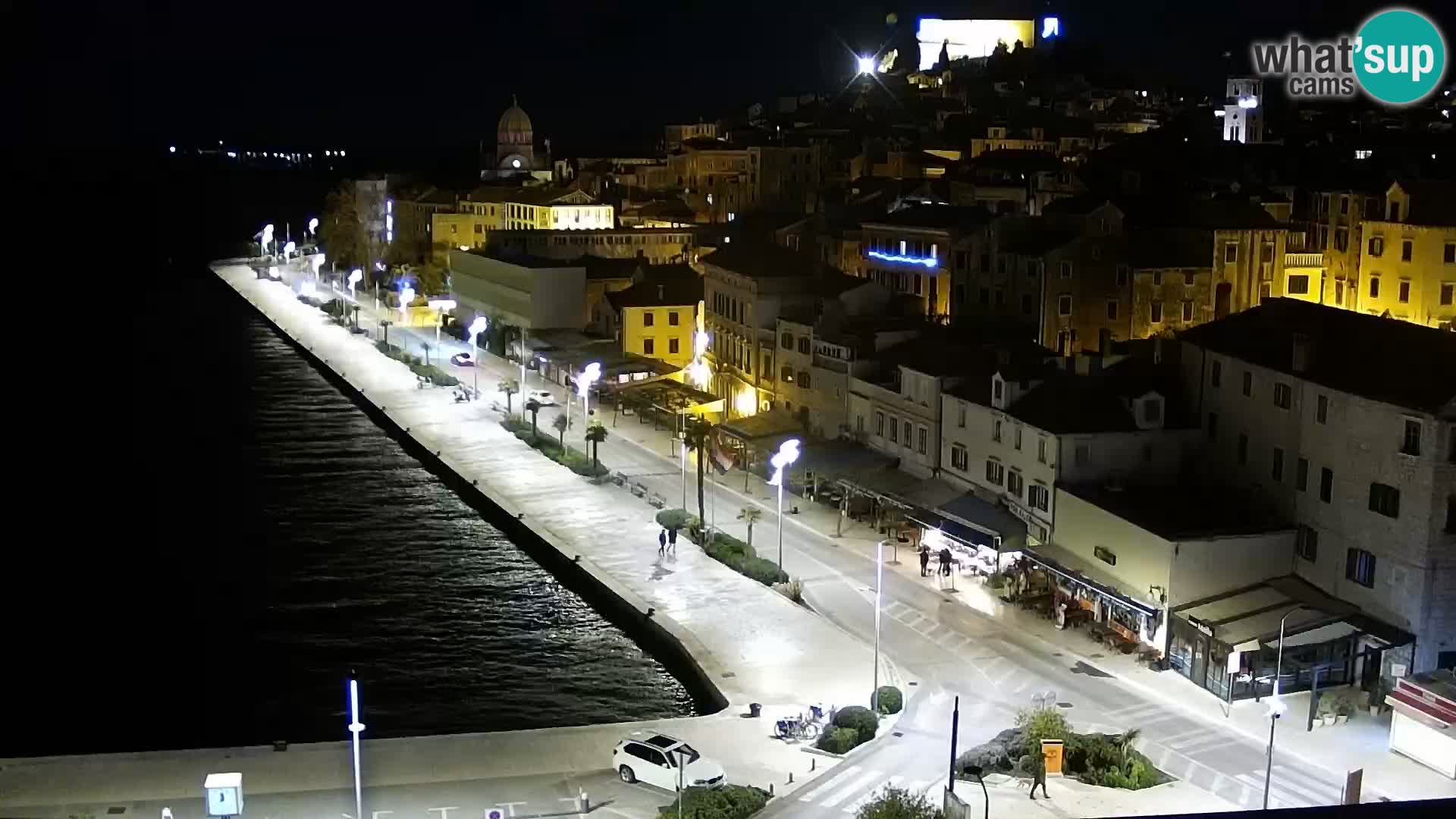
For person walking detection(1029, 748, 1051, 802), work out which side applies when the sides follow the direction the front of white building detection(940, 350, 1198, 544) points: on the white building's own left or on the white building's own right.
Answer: on the white building's own left

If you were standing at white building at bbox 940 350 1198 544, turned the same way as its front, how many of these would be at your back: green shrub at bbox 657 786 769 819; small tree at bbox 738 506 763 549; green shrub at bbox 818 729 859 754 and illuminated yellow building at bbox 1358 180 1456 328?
1

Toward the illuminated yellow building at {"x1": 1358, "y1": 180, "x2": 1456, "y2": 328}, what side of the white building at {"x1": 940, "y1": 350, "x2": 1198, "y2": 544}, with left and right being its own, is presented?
back

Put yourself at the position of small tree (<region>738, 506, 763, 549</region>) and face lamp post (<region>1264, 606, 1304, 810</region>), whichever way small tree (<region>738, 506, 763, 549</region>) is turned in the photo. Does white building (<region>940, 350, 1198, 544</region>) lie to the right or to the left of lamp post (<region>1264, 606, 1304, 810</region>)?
left

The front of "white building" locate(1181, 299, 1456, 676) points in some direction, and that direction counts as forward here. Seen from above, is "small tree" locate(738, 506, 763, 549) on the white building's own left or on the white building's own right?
on the white building's own right

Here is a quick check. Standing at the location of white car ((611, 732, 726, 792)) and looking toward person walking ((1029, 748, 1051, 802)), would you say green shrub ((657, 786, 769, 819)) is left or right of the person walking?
right

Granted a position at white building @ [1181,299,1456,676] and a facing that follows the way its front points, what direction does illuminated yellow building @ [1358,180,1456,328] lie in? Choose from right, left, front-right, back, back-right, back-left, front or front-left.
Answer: back-right

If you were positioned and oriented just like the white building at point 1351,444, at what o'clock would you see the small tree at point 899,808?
The small tree is roughly at 11 o'clock from the white building.

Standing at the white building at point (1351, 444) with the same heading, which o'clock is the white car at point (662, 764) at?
The white car is roughly at 12 o'clock from the white building.

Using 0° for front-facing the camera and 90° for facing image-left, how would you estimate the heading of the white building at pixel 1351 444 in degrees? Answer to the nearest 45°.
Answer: approximately 45°

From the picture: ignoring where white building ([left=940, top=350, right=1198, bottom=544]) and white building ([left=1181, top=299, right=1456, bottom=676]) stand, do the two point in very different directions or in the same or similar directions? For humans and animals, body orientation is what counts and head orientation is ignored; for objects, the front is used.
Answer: same or similar directions

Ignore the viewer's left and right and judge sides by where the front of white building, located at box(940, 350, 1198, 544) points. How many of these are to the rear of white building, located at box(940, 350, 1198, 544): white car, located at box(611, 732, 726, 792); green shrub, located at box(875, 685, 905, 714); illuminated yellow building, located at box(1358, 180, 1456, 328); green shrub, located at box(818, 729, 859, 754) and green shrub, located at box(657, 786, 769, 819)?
1

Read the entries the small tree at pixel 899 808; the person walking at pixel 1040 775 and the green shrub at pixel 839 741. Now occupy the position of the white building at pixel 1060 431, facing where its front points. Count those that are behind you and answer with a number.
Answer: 0

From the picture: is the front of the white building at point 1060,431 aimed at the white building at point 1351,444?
no

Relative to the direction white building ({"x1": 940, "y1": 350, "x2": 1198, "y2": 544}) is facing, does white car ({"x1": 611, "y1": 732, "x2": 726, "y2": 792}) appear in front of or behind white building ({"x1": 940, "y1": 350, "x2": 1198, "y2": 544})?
in front

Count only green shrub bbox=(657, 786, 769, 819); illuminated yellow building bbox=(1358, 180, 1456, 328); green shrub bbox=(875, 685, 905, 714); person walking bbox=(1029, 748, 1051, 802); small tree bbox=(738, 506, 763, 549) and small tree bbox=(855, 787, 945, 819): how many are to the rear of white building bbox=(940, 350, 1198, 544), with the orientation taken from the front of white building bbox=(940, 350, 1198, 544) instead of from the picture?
1

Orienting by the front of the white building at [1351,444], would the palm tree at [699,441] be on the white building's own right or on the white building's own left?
on the white building's own right

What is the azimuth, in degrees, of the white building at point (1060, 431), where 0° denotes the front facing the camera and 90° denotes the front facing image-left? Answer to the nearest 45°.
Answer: approximately 45°

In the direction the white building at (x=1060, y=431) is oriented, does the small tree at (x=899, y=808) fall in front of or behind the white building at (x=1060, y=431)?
in front

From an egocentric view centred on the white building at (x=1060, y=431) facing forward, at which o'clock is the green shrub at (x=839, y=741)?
The green shrub is roughly at 11 o'clock from the white building.

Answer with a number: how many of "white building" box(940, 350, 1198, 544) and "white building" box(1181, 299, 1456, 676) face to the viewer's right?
0
